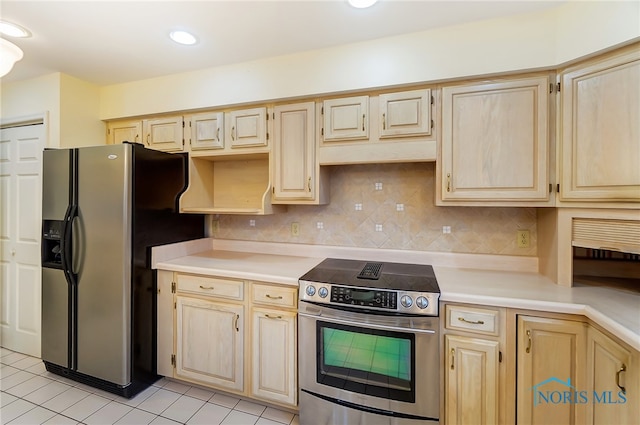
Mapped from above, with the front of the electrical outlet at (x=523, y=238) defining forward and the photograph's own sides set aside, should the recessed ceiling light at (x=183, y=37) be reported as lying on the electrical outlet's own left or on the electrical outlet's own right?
on the electrical outlet's own right

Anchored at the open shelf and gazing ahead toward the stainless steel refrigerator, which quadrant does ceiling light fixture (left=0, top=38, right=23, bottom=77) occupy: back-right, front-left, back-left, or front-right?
front-left

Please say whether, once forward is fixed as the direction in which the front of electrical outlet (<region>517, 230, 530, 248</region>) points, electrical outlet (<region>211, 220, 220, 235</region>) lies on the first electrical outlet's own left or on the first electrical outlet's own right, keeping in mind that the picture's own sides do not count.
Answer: on the first electrical outlet's own right

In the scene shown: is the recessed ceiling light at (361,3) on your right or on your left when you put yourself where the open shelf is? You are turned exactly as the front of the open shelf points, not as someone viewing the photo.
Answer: on your left

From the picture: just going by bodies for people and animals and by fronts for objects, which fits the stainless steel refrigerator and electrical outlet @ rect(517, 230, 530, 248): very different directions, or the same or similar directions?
same or similar directions

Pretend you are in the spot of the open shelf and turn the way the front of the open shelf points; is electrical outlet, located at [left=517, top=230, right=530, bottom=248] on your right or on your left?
on your left

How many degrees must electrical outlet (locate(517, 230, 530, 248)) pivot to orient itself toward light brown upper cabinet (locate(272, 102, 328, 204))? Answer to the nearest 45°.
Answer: approximately 45° to its right

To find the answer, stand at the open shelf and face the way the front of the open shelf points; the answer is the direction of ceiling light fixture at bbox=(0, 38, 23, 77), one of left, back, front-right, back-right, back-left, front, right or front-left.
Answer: front

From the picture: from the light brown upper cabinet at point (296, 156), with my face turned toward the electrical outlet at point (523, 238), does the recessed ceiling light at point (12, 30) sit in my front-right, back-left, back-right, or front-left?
back-right

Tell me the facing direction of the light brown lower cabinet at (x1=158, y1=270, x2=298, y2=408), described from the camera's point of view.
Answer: facing the viewer and to the left of the viewer

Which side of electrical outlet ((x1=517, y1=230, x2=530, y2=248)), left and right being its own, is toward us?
front

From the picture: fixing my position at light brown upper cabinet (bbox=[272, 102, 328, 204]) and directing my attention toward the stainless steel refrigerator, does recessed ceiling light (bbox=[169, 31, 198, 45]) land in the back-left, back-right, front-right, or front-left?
front-left

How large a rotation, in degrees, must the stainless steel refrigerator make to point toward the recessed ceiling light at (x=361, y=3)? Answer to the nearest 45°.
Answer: approximately 90° to its left

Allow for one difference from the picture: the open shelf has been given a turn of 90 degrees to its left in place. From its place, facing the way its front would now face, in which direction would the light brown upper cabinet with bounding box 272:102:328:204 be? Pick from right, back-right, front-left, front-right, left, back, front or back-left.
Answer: front

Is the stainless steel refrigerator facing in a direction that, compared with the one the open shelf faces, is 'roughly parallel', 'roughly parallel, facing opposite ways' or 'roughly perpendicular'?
roughly parallel

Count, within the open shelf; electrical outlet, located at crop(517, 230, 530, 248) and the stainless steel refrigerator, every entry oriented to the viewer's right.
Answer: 0
